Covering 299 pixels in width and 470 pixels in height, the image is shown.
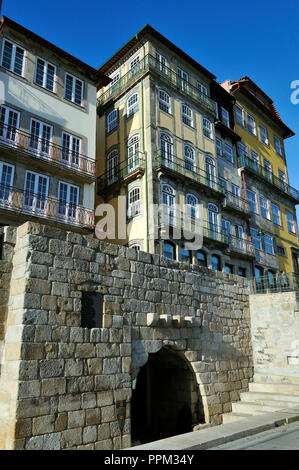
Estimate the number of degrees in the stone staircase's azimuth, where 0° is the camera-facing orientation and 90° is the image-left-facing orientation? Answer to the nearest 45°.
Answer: approximately 45°

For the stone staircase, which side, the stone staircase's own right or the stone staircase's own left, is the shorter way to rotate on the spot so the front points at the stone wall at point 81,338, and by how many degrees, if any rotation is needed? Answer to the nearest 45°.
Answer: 0° — it already faces it
